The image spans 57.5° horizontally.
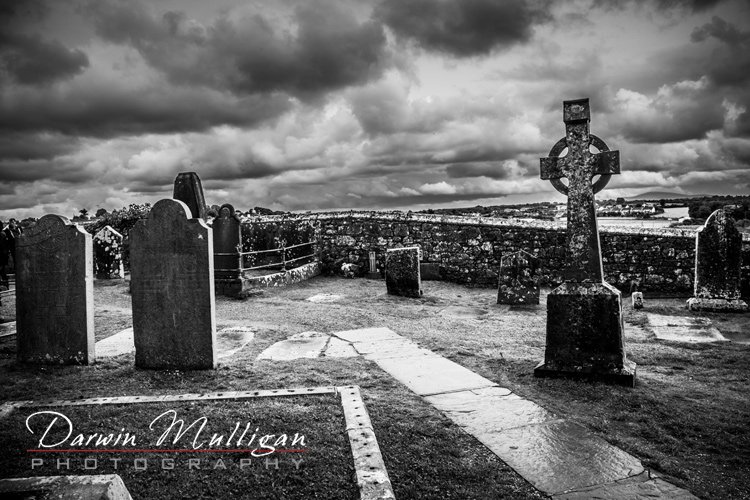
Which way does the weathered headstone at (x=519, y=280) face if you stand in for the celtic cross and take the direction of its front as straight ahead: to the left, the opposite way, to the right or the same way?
the same way

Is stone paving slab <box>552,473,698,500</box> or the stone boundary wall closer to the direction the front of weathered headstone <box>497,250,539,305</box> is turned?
the stone paving slab

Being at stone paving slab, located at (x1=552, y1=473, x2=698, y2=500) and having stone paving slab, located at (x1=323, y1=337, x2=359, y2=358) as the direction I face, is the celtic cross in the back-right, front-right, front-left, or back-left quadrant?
front-right

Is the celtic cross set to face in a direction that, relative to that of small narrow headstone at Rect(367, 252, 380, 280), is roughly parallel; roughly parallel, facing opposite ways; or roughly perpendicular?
roughly parallel

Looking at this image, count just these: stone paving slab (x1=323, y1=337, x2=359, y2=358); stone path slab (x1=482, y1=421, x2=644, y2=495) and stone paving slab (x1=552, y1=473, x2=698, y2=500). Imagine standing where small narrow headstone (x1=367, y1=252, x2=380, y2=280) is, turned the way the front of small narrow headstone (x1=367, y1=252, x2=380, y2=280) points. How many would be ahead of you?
3

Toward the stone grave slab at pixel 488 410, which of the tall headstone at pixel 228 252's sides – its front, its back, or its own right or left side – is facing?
front

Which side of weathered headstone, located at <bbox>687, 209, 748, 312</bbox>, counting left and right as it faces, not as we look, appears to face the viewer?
front

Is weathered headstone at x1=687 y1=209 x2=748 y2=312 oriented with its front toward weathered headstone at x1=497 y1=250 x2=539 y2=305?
no

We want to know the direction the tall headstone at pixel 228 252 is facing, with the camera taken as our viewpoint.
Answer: facing the viewer

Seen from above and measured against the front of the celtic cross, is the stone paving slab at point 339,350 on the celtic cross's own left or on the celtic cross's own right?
on the celtic cross's own right

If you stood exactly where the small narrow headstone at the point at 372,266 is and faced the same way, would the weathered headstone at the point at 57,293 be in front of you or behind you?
in front

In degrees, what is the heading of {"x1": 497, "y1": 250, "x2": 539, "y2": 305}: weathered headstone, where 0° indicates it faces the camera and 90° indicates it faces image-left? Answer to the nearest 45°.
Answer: approximately 0°
